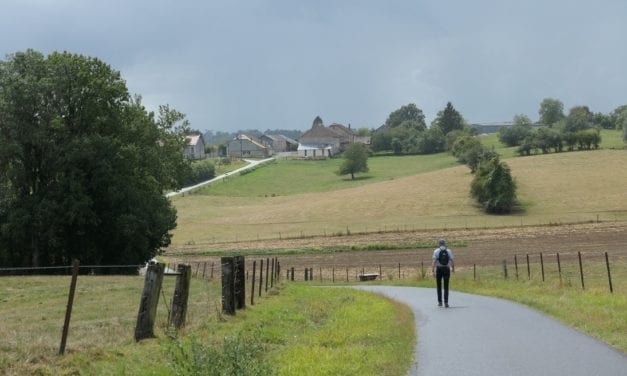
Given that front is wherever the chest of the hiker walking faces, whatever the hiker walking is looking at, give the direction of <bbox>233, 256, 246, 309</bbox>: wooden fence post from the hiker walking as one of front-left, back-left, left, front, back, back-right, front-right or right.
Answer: back-left

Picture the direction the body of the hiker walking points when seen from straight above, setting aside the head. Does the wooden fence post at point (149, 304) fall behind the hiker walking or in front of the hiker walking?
behind

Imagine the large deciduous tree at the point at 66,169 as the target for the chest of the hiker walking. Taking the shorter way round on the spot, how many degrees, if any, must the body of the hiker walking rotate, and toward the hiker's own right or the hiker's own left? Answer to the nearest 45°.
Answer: approximately 45° to the hiker's own left

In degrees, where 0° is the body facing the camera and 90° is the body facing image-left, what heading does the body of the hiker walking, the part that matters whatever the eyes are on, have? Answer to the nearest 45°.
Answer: approximately 180°

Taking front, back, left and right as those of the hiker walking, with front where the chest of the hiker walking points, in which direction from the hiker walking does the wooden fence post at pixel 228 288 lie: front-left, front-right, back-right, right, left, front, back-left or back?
back-left

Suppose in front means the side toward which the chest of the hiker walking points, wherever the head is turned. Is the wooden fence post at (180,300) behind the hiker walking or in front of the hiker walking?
behind

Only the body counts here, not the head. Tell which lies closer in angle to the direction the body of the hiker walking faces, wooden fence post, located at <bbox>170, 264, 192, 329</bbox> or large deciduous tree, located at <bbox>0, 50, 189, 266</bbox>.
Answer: the large deciduous tree
